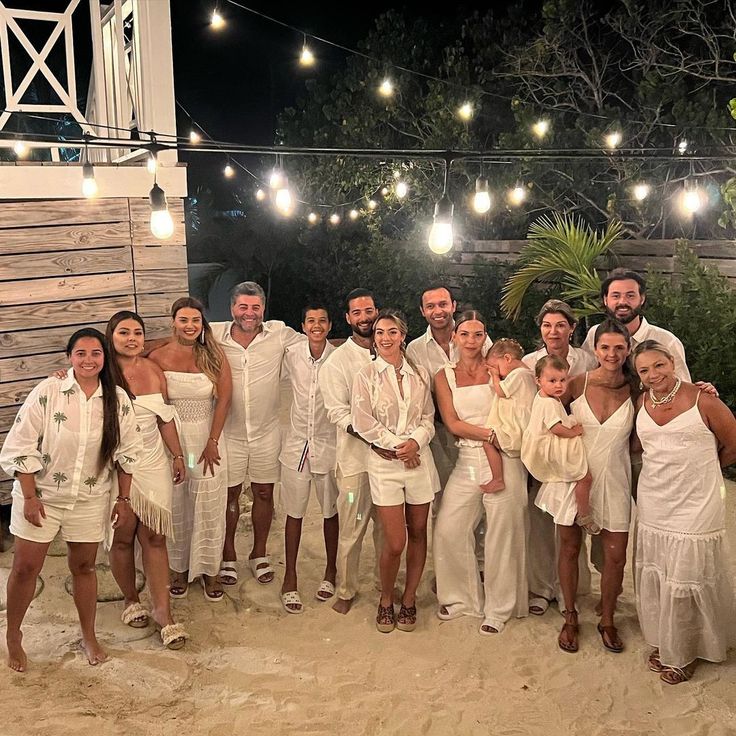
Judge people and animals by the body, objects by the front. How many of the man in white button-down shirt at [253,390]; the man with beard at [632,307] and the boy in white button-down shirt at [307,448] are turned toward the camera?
3

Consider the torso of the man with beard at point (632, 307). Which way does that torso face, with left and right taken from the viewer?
facing the viewer

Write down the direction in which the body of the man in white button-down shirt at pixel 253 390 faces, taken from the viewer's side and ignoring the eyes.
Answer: toward the camera

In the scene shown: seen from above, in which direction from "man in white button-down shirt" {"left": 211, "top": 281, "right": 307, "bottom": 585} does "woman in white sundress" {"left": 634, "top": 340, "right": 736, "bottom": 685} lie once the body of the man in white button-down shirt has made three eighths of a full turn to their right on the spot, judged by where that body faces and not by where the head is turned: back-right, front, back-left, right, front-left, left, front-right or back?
back

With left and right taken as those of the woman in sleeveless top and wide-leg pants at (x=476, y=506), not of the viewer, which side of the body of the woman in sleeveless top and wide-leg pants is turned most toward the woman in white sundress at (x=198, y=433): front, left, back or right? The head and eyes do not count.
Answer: right

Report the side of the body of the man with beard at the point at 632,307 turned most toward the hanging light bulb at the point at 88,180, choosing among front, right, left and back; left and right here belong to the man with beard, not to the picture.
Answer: right

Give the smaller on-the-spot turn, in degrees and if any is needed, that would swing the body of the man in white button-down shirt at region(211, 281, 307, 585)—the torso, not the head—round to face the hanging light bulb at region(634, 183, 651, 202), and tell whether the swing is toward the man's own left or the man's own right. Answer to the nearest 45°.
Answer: approximately 135° to the man's own left

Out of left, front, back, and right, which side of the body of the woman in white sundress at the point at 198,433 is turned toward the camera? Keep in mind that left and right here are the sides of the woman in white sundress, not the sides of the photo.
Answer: front
